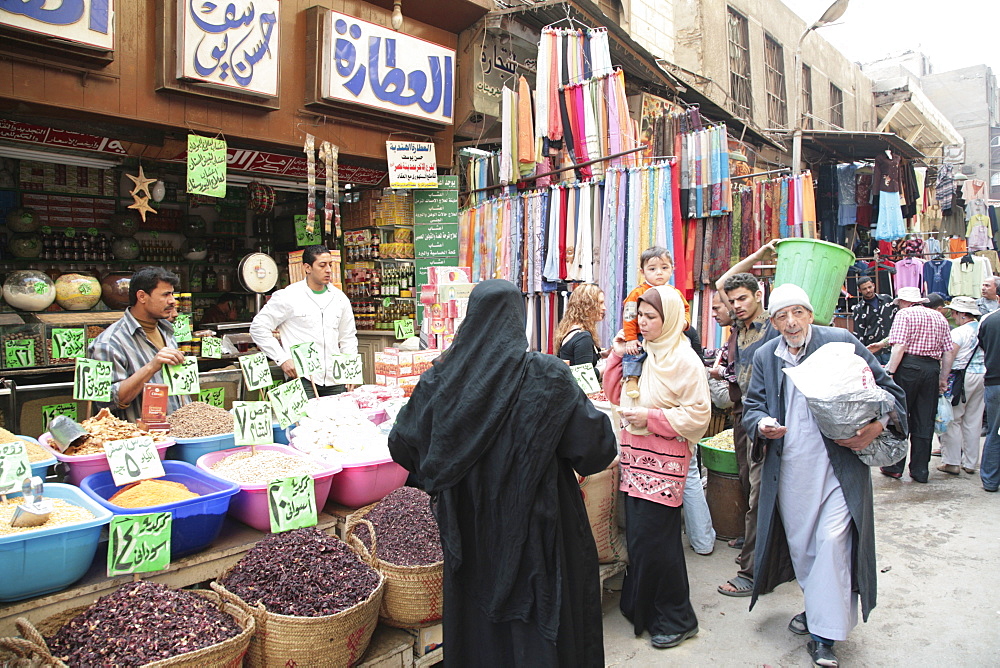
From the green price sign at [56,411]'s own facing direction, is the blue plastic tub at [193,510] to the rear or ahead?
ahead

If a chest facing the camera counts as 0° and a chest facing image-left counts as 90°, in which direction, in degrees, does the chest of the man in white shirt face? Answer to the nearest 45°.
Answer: approximately 315°

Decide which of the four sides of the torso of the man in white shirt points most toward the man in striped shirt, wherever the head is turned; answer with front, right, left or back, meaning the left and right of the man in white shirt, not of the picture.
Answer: right

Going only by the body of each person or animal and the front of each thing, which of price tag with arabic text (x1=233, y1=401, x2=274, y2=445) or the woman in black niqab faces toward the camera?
the price tag with arabic text

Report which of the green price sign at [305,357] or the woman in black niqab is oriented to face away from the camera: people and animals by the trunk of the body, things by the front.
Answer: the woman in black niqab

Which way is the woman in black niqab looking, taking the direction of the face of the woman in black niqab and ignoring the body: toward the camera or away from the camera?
away from the camera

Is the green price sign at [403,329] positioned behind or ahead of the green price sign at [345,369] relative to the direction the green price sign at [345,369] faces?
behind

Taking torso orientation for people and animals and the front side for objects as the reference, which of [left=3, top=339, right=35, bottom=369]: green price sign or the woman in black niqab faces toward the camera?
the green price sign

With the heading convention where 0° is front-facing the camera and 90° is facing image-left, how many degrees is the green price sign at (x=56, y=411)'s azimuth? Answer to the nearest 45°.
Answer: approximately 0°

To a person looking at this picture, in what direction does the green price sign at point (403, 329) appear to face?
facing the viewer

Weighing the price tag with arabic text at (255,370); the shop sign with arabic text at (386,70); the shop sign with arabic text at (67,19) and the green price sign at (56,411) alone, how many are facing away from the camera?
0

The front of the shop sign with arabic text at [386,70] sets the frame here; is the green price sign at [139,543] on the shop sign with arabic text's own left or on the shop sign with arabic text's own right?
on the shop sign with arabic text's own right

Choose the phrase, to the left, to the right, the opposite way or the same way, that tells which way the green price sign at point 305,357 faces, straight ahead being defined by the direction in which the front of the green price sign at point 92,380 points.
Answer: the same way

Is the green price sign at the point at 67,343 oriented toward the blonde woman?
no

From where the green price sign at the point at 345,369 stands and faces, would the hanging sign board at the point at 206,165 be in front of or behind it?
behind

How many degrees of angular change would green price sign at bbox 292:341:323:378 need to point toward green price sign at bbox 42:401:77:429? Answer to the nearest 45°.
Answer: approximately 135° to its right
